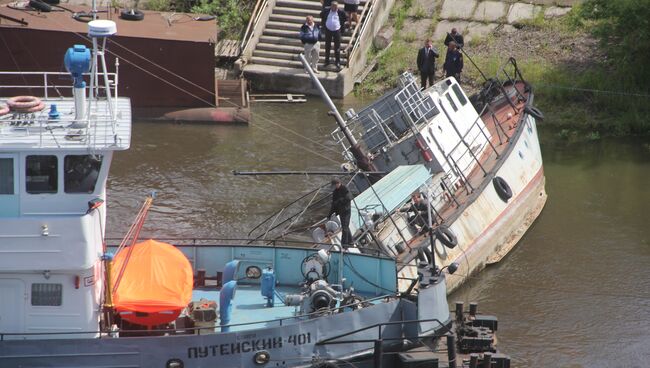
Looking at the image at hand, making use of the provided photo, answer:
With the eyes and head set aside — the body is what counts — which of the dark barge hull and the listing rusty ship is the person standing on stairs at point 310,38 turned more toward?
the listing rusty ship

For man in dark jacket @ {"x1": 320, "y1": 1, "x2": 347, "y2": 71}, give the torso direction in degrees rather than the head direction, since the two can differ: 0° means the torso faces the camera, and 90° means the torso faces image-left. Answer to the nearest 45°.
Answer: approximately 0°

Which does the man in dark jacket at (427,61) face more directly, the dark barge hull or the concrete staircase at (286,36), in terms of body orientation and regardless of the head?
the dark barge hull

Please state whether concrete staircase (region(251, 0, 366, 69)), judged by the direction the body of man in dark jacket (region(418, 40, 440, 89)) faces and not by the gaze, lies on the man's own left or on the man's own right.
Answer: on the man's own right

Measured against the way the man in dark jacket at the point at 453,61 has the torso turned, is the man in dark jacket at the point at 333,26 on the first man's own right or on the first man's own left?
on the first man's own right

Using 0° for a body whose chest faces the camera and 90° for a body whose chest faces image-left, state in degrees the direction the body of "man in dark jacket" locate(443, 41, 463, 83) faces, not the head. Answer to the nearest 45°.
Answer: approximately 0°
